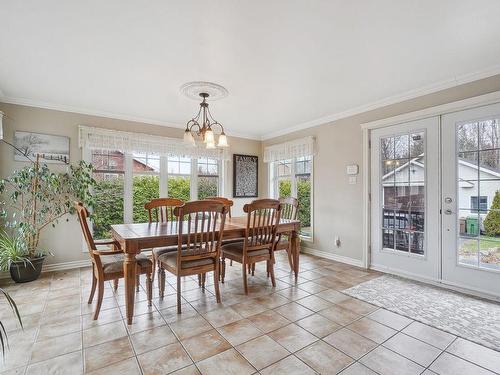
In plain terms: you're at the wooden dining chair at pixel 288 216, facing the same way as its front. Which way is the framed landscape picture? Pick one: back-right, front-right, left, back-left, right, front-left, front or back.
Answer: front-right

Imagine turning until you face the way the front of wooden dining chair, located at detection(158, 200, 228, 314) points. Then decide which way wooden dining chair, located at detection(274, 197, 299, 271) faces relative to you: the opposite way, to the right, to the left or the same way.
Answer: to the left

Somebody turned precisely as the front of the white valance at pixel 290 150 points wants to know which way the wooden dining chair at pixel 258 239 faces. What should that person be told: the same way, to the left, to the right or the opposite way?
to the right

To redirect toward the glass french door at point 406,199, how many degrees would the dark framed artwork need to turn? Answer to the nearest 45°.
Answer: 0° — it already faces it

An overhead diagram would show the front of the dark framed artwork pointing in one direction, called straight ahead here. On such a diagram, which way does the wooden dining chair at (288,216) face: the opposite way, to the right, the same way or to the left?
to the right

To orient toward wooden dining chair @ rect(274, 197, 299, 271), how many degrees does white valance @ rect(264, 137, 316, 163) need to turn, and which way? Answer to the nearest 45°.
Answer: approximately 45° to its left

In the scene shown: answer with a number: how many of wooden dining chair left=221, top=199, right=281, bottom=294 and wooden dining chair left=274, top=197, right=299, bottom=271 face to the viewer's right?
0

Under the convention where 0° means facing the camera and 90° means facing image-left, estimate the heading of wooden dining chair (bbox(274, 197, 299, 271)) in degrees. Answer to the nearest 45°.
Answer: approximately 45°

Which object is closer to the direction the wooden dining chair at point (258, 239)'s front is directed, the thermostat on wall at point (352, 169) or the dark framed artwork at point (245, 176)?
the dark framed artwork

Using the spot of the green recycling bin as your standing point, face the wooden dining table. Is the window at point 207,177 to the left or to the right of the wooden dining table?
right

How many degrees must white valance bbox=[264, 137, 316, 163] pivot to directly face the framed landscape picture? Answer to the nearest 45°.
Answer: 0° — it already faces it

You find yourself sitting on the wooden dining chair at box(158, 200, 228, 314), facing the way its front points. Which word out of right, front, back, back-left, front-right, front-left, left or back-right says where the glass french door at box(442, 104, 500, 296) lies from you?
back-right

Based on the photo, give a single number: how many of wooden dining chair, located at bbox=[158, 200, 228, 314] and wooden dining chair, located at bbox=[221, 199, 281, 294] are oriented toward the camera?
0

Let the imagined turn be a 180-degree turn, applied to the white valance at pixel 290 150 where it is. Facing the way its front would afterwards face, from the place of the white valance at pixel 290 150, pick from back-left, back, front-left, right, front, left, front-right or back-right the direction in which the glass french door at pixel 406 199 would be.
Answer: right

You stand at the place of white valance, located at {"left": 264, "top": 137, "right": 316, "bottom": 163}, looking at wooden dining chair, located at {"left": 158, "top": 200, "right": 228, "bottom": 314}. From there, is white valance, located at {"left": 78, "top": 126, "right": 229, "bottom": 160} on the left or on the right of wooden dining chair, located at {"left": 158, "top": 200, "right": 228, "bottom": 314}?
right

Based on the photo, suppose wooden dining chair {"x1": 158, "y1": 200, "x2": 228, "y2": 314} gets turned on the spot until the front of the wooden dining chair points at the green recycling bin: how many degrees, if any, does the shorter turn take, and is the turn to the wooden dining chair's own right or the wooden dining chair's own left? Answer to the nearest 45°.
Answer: approximately 135° to the wooden dining chair's own right

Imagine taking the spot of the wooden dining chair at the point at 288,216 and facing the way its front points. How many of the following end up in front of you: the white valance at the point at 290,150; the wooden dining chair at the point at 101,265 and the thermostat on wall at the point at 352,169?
1
